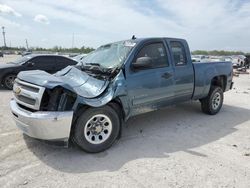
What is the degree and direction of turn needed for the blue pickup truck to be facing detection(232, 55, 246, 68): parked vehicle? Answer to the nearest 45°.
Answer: approximately 180°

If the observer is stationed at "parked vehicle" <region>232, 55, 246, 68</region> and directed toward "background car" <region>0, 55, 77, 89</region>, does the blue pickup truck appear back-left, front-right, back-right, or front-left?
front-left

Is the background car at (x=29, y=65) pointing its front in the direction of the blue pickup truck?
no

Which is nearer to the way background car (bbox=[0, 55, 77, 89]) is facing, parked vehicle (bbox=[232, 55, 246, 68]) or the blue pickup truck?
the blue pickup truck

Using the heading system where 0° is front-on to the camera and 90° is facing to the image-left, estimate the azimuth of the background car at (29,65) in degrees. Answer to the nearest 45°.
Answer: approximately 45°

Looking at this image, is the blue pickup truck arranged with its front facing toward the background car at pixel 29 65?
no

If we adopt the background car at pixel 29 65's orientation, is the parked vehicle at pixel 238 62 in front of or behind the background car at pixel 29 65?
behind

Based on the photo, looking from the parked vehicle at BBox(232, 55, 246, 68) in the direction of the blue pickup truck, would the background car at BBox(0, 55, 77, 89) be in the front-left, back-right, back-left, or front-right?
front-right

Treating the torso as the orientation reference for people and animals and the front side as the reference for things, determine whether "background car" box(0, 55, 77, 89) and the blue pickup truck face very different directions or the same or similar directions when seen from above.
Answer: same or similar directions

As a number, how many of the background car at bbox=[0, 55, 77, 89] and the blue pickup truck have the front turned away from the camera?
0
